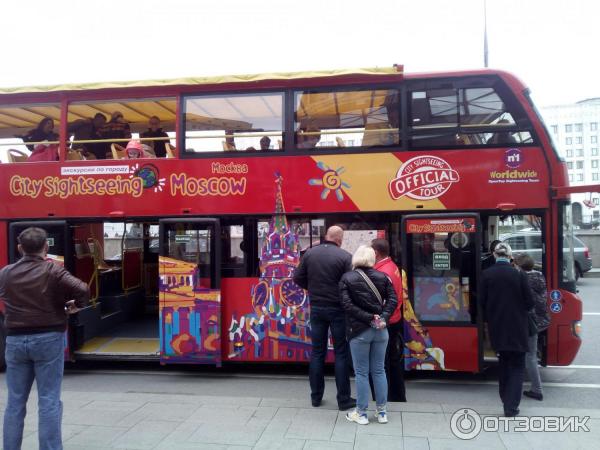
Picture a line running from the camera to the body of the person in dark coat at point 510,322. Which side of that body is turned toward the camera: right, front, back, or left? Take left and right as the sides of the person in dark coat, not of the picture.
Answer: back

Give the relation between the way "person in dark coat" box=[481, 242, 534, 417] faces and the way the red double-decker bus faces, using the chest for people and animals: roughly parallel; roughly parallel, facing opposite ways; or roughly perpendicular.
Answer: roughly perpendicular

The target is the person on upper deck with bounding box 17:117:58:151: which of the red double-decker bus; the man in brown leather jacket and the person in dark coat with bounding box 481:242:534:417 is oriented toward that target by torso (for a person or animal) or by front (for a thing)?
the man in brown leather jacket

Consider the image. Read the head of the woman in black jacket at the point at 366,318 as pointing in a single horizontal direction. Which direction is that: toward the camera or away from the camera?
away from the camera

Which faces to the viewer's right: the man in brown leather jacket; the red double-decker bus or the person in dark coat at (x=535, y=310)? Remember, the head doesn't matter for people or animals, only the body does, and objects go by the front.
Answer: the red double-decker bus

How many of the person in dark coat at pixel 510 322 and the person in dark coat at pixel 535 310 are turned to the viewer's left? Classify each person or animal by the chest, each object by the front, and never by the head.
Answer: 1

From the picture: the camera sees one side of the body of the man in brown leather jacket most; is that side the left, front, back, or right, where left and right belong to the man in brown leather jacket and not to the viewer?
back

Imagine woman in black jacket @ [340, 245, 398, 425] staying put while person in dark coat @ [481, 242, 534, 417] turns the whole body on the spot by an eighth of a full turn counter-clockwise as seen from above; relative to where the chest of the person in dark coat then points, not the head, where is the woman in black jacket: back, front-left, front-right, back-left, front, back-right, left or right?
left

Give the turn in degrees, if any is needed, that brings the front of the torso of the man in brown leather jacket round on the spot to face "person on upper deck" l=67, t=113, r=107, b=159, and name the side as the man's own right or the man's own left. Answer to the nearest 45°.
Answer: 0° — they already face them

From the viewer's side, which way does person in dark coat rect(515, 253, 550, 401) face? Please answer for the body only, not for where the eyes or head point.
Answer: to the viewer's left

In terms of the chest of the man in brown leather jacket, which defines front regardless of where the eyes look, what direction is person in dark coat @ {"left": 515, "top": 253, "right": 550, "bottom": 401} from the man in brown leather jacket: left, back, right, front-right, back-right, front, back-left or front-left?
right

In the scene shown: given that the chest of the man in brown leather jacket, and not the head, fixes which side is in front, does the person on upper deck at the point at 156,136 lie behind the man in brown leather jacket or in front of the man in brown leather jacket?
in front

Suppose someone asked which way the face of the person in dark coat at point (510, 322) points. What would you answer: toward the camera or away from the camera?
away from the camera

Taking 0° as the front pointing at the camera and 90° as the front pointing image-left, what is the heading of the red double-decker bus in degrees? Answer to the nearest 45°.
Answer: approximately 270°

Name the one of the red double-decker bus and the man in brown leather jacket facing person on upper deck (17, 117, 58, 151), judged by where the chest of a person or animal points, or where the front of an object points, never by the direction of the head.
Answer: the man in brown leather jacket
